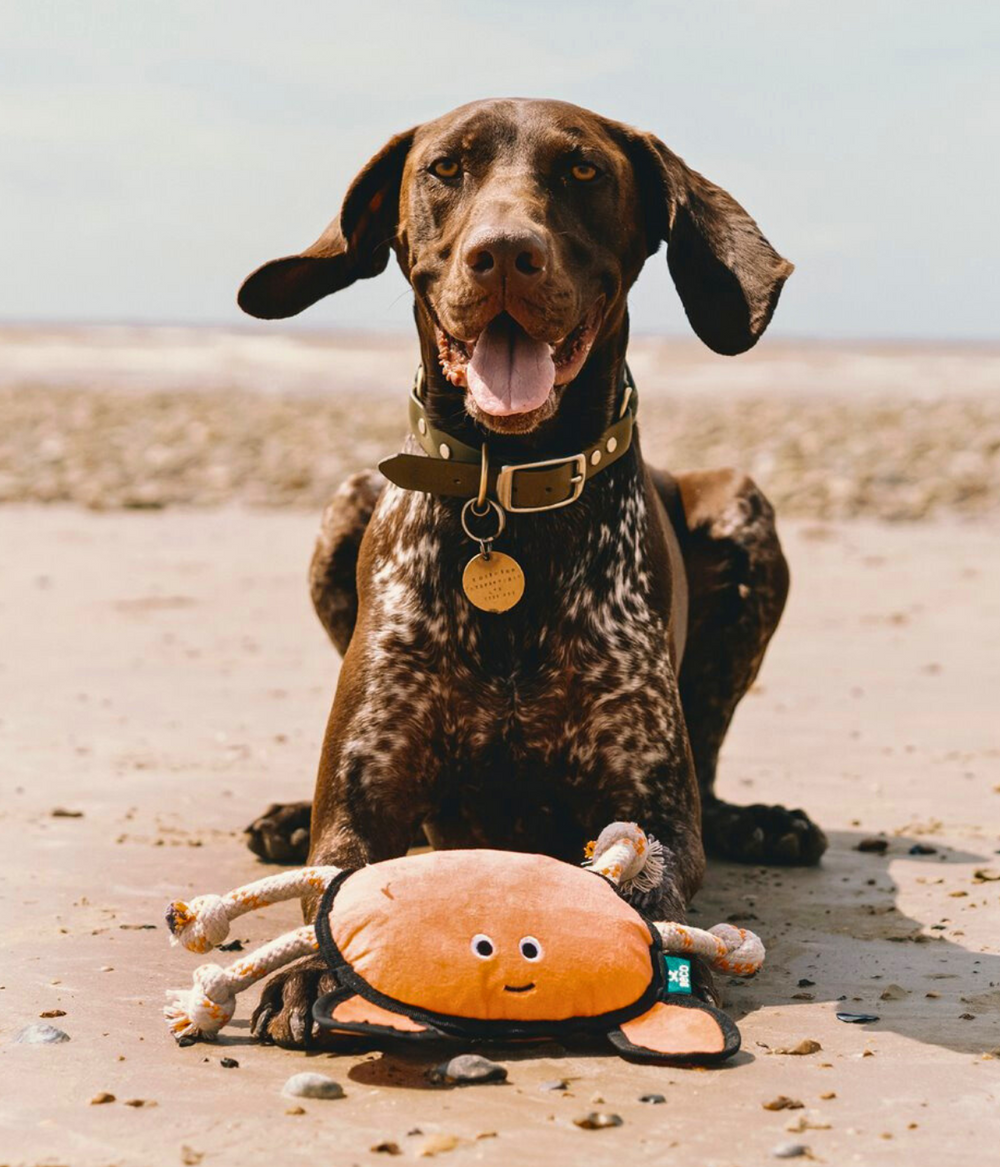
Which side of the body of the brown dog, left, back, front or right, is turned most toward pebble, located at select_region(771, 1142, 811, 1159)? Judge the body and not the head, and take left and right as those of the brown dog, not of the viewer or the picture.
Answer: front

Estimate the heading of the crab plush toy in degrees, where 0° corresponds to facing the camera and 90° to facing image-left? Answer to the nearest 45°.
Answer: approximately 0°

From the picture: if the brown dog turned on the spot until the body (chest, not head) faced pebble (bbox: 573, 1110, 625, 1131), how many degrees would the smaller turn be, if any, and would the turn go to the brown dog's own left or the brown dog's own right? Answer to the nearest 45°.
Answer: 0° — it already faces it

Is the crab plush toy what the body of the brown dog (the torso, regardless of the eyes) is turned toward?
yes

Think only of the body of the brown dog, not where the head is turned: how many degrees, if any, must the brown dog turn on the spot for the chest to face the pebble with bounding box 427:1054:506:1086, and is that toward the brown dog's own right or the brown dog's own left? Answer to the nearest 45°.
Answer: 0° — it already faces it

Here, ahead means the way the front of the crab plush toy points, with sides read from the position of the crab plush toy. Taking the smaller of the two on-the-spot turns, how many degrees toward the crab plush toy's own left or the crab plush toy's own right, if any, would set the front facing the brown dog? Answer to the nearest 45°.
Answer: approximately 180°

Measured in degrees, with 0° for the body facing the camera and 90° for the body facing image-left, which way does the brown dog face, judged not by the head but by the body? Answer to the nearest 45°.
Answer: approximately 0°

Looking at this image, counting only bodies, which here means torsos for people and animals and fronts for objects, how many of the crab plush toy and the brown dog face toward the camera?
2

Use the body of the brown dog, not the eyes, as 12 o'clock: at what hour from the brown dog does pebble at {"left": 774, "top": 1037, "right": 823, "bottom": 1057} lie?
The pebble is roughly at 11 o'clock from the brown dog.

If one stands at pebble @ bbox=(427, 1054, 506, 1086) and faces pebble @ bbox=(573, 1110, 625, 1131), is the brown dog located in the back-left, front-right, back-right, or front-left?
back-left
